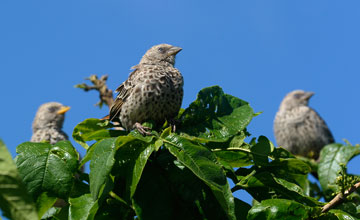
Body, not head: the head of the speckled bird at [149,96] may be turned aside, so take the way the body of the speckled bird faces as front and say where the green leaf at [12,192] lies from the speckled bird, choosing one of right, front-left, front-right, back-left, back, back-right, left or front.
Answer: front-right

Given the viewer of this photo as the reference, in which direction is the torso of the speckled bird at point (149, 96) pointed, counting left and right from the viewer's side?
facing the viewer and to the right of the viewer

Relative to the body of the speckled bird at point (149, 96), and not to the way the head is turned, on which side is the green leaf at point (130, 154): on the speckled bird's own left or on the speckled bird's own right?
on the speckled bird's own right

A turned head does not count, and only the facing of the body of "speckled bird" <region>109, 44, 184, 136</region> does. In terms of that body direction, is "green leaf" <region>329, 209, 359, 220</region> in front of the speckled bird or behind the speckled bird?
in front
